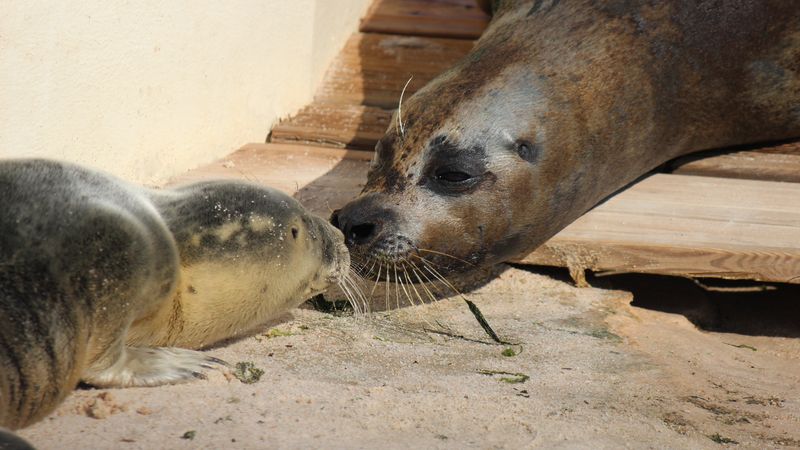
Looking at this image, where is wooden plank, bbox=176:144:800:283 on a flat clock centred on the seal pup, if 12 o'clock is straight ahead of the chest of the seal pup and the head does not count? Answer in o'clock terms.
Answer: The wooden plank is roughly at 11 o'clock from the seal pup.

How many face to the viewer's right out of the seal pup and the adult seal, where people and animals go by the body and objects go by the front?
1

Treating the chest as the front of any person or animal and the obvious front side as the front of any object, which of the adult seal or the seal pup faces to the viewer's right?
the seal pup

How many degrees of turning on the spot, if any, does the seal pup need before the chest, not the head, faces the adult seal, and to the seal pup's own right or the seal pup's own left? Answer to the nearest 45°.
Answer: approximately 45° to the seal pup's own left

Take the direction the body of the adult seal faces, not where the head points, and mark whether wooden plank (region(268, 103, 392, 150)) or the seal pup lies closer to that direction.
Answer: the seal pup

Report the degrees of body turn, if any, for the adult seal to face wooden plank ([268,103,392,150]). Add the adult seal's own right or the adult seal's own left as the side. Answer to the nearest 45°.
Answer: approximately 90° to the adult seal's own right

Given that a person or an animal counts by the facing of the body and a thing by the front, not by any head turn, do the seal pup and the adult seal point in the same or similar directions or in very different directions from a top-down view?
very different directions

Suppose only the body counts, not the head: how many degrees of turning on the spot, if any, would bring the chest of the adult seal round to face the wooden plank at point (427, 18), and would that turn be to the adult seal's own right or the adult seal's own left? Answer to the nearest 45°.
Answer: approximately 135° to the adult seal's own right

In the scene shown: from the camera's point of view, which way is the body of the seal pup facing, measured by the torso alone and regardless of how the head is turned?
to the viewer's right

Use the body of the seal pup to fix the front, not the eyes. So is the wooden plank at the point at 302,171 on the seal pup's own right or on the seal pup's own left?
on the seal pup's own left

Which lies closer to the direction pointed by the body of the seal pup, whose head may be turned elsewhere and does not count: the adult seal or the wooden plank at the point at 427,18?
the adult seal

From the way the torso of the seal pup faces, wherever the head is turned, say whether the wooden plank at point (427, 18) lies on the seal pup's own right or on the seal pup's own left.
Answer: on the seal pup's own left

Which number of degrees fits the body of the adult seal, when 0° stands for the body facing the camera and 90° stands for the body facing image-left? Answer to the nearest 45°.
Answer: approximately 45°

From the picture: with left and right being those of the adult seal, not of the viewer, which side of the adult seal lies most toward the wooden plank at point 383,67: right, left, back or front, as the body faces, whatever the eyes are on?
right
